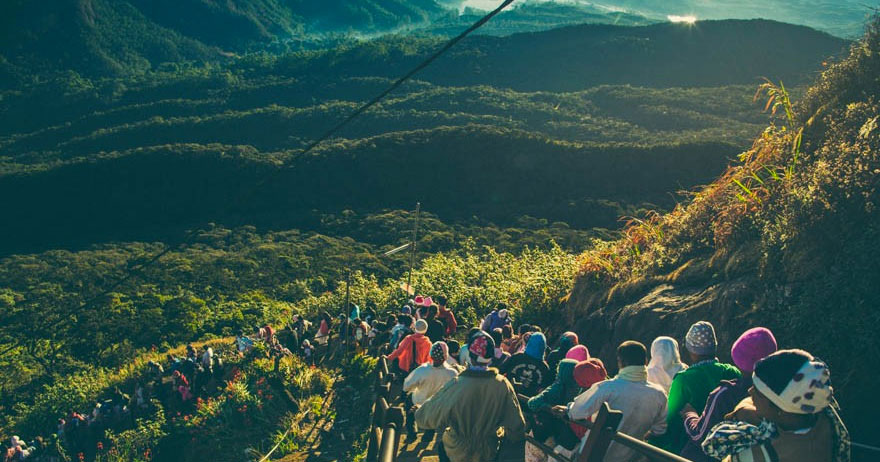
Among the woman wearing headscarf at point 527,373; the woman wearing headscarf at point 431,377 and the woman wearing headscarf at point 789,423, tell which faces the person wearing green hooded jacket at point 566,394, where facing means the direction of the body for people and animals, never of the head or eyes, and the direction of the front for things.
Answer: the woman wearing headscarf at point 789,423

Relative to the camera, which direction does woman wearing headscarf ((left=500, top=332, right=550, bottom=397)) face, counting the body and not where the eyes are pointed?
away from the camera

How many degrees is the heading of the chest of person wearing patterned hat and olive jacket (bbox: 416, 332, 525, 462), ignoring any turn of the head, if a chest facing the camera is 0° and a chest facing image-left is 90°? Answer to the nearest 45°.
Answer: approximately 180°

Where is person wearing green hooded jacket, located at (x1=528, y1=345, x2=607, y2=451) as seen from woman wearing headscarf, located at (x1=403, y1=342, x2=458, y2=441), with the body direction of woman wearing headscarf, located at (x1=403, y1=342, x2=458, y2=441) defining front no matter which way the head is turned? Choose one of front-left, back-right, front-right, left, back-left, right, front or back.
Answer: back-right

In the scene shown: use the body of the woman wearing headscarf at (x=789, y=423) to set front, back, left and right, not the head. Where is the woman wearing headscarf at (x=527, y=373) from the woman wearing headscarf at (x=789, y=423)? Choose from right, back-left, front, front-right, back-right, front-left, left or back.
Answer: front

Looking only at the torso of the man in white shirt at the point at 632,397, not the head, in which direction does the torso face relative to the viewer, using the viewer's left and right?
facing away from the viewer

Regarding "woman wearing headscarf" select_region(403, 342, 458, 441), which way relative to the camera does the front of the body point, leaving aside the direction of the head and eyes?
away from the camera

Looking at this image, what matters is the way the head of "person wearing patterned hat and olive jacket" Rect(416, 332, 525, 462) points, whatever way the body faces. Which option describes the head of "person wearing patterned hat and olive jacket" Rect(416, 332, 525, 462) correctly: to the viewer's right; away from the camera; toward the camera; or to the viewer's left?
away from the camera

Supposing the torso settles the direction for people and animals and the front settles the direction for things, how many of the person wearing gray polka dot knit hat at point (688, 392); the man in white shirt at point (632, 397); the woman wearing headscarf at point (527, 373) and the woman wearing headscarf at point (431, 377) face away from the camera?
4
